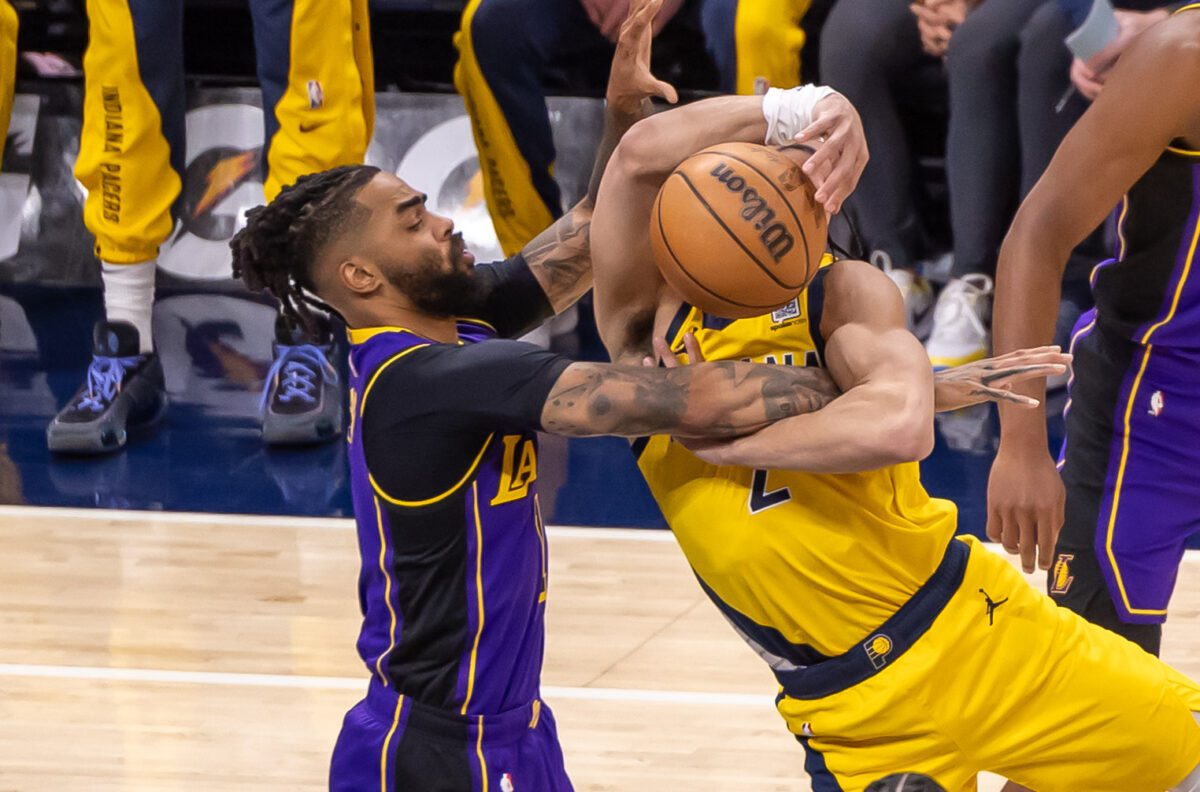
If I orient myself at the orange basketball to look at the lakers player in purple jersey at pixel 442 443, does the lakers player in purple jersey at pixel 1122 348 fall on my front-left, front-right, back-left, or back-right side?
back-right

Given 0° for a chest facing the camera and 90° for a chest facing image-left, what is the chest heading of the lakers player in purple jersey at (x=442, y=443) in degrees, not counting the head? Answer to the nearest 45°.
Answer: approximately 270°

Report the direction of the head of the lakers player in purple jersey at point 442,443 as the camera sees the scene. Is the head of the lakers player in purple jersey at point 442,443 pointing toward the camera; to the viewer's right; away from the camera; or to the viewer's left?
to the viewer's right

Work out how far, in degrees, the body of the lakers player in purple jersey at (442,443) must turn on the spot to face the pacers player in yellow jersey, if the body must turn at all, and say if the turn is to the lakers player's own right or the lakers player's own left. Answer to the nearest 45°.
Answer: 0° — they already face them
